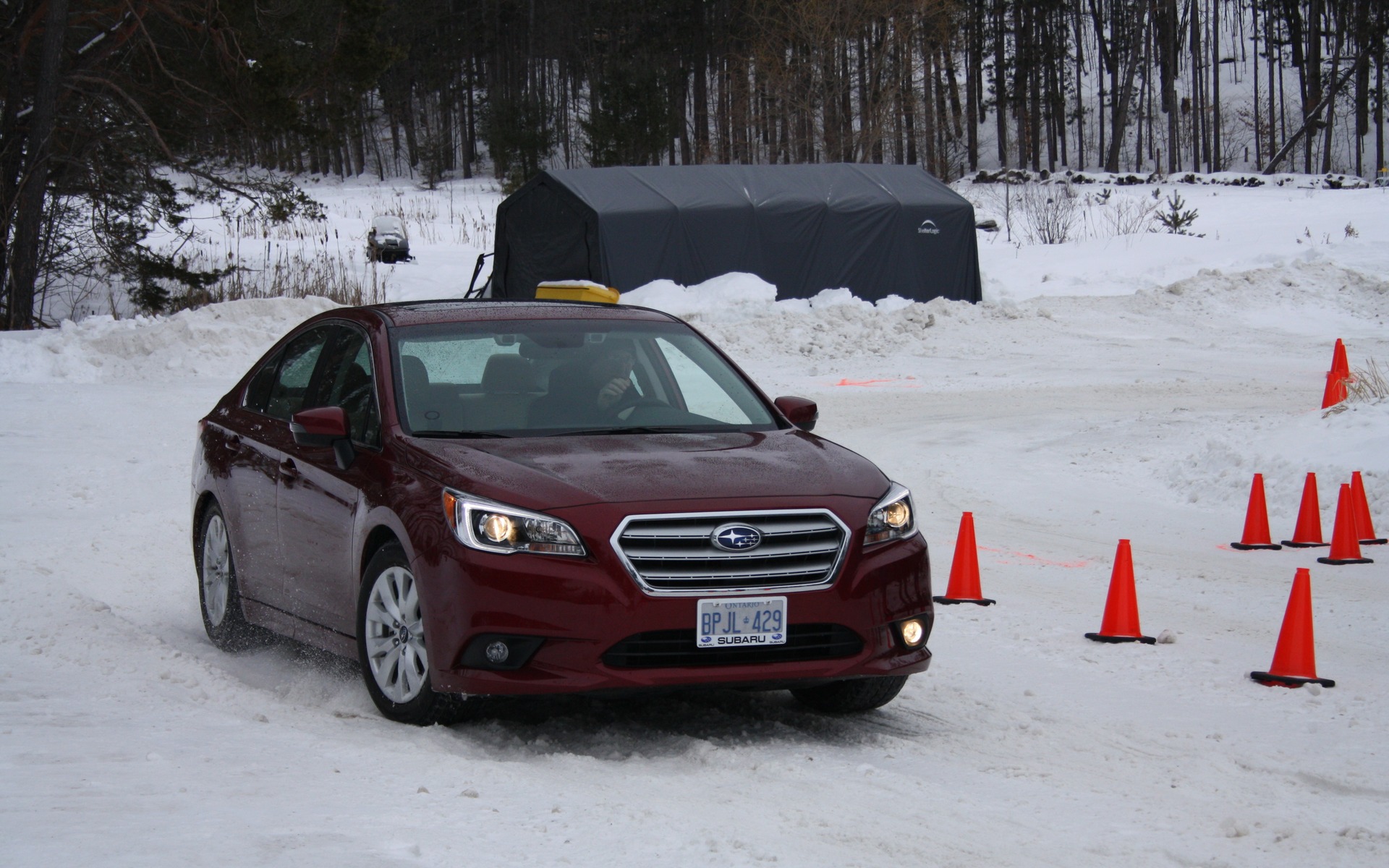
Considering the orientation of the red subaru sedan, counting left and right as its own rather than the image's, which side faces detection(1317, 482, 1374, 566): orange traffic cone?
left

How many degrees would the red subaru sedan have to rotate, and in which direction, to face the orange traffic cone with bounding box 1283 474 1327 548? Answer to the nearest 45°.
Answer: approximately 90° to its left

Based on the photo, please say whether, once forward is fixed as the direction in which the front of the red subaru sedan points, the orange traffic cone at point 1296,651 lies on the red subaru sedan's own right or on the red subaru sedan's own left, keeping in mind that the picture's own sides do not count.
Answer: on the red subaru sedan's own left

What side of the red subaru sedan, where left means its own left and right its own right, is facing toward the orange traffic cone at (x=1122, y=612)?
left

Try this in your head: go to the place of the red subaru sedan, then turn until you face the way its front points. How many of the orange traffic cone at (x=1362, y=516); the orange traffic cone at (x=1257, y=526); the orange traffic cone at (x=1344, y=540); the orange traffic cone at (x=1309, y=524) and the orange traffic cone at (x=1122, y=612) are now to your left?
5

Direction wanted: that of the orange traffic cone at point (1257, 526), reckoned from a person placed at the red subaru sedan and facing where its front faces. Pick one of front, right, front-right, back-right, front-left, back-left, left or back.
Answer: left

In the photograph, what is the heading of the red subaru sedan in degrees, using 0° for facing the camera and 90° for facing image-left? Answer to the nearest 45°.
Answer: approximately 315°

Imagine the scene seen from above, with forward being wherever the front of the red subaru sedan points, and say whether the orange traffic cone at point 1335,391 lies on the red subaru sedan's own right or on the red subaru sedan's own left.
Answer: on the red subaru sedan's own left

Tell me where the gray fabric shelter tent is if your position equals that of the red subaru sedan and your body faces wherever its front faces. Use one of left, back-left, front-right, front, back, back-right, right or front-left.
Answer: back-left

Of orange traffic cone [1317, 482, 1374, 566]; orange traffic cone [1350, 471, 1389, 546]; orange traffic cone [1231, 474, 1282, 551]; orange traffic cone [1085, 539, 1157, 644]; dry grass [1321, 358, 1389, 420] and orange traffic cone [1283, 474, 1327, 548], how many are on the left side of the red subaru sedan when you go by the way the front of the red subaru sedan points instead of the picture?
6
